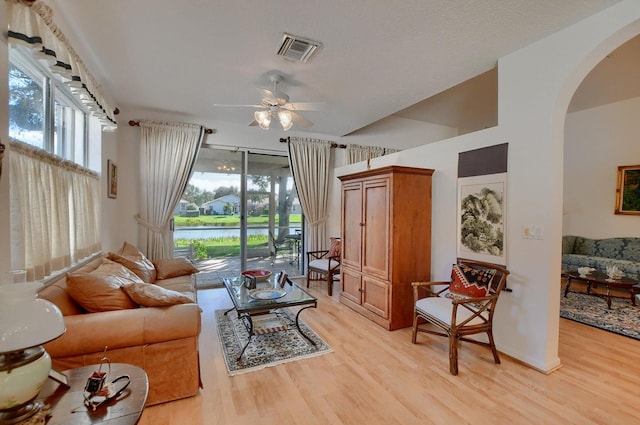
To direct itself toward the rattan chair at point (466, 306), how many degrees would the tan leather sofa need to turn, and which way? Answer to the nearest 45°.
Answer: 0° — it already faces it

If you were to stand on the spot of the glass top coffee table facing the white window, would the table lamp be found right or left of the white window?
left

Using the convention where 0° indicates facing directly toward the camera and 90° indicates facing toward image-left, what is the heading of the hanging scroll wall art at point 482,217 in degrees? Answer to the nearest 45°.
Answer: approximately 45°

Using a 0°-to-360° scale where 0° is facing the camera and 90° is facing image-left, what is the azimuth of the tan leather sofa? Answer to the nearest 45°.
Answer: approximately 270°

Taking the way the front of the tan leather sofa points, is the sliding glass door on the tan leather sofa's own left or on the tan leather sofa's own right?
on the tan leather sofa's own left

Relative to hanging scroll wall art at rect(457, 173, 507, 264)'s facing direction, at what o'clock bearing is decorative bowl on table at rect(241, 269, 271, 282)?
The decorative bowl on table is roughly at 1 o'clock from the hanging scroll wall art.

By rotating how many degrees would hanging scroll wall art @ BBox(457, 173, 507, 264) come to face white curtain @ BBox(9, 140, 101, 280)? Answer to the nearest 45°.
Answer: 0° — it already faces it

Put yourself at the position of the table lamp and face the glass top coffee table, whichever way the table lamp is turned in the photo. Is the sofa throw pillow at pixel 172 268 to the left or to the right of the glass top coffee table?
left

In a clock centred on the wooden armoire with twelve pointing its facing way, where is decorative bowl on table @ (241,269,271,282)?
The decorative bowl on table is roughly at 1 o'clock from the wooden armoire.

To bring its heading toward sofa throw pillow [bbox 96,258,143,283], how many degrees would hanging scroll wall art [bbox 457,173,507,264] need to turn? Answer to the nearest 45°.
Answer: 0° — it already faces it

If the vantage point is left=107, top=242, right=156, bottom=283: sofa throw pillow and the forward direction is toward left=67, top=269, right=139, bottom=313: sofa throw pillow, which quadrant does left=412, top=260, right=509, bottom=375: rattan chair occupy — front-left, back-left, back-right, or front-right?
front-left

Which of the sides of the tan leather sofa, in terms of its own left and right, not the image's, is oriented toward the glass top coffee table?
front

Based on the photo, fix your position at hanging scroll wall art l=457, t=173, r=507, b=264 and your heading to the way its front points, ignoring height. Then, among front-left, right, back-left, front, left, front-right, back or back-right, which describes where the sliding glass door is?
front-right

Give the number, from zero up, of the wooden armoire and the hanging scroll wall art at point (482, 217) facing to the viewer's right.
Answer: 0

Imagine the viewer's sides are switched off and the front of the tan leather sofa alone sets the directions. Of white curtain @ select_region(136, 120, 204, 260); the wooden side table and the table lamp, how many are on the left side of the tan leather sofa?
1

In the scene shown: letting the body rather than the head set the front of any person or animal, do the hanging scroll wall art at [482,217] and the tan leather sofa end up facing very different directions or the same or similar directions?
very different directions

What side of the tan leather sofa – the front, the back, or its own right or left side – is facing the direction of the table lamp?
right

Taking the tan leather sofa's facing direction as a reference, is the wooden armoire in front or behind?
in front

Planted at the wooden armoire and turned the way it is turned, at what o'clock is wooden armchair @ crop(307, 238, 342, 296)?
The wooden armchair is roughly at 3 o'clock from the wooden armoire.

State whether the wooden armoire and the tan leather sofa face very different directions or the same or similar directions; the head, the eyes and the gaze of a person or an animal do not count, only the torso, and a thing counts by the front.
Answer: very different directions
